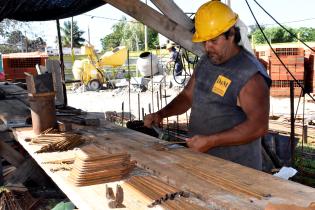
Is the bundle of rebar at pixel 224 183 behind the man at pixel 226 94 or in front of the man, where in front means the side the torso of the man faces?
in front

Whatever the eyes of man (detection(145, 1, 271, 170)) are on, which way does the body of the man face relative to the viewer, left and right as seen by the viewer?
facing the viewer and to the left of the viewer

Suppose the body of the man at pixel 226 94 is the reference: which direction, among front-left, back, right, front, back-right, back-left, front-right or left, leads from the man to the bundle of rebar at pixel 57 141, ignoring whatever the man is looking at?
front-right

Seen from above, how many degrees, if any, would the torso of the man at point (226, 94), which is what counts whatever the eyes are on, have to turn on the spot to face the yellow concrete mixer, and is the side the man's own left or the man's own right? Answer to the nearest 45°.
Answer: approximately 135° to the man's own right

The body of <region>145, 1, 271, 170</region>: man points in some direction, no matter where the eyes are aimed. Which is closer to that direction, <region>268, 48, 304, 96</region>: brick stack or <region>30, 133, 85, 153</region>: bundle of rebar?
the bundle of rebar

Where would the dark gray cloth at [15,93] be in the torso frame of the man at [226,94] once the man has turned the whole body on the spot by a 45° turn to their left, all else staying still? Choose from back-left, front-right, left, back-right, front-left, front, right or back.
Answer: back-right

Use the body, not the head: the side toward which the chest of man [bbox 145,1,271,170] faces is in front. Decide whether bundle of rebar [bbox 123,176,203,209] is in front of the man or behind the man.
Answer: in front

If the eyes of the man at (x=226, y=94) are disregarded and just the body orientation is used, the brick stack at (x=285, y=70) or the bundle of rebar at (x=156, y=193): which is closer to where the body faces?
the bundle of rebar

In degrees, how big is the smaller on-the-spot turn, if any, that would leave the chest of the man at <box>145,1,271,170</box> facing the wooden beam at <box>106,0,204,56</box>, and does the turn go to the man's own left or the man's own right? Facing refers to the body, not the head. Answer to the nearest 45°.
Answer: approximately 90° to the man's own right
